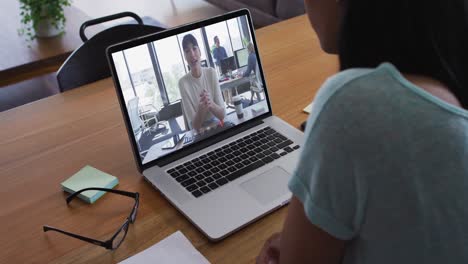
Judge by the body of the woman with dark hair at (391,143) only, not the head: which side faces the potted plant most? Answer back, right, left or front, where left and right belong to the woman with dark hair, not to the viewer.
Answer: front

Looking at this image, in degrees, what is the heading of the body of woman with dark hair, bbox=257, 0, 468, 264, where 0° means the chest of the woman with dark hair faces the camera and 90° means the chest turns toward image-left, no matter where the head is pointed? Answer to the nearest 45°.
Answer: approximately 135°

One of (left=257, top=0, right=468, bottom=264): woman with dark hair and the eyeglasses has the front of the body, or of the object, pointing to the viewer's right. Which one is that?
the eyeglasses

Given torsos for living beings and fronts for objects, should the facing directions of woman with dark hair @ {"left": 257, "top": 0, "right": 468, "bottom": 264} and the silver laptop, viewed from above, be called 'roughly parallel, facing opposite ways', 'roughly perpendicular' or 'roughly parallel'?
roughly parallel, facing opposite ways

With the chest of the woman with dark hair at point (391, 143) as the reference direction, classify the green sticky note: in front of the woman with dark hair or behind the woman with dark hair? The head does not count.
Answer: in front

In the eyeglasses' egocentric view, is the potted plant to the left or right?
on its left

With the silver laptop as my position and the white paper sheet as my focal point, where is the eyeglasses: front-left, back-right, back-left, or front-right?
front-right

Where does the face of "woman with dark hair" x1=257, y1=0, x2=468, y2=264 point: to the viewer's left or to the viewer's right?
to the viewer's left
